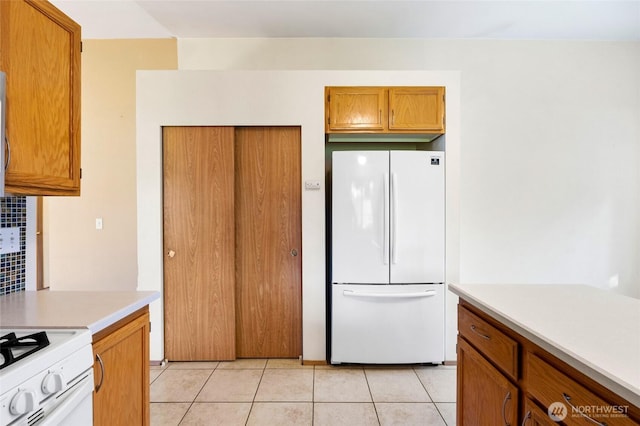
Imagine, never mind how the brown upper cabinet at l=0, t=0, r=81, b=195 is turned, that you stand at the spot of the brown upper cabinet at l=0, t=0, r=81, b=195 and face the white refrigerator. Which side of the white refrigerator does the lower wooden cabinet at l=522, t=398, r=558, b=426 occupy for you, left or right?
right

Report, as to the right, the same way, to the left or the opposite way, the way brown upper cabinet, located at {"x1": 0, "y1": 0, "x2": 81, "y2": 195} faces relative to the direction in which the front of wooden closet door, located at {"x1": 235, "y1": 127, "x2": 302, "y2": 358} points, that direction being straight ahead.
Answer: to the left

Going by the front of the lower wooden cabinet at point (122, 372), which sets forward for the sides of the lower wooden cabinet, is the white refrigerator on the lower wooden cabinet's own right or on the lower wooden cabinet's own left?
on the lower wooden cabinet's own left

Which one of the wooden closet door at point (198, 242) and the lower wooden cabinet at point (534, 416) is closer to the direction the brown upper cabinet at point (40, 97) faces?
the lower wooden cabinet

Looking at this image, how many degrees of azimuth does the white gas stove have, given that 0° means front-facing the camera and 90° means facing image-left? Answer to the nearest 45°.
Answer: approximately 315°

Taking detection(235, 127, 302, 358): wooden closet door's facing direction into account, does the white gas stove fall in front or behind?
in front

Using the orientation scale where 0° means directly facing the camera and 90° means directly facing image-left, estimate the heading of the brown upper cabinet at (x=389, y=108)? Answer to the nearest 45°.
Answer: approximately 0°

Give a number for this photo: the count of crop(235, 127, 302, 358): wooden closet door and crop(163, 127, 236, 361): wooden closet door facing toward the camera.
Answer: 2
